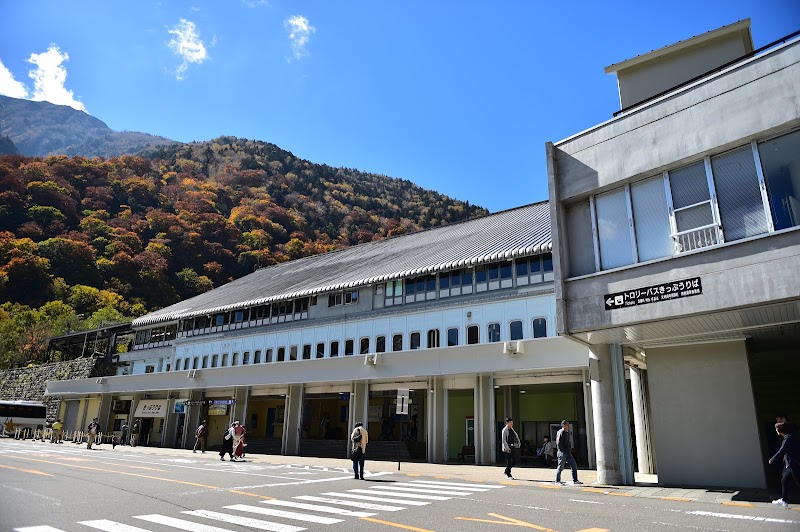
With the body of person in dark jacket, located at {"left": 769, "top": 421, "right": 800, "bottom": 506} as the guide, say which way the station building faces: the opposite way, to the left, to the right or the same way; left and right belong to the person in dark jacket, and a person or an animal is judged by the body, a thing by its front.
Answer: to the left

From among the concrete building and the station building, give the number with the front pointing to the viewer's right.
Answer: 0

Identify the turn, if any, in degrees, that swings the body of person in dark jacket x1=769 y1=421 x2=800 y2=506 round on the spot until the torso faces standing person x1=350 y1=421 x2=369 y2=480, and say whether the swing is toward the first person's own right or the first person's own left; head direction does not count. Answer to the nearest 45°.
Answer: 0° — they already face them

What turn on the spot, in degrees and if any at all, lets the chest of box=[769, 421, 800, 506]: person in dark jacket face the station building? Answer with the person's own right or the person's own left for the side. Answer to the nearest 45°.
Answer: approximately 45° to the person's own right

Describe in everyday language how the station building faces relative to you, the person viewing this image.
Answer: facing the viewer and to the left of the viewer

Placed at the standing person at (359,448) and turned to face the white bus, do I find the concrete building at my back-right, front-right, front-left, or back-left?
back-right

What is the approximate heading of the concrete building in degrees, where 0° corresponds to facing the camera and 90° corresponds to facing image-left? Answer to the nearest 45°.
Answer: approximately 45°

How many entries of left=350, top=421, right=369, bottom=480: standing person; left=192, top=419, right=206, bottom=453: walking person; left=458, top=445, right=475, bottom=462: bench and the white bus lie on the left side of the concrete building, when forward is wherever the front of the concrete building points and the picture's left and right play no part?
0

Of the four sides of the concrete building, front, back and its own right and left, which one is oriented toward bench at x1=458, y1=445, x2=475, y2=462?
right

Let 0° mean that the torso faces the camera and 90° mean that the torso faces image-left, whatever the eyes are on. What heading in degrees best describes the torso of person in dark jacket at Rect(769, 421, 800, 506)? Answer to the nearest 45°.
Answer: approximately 90°

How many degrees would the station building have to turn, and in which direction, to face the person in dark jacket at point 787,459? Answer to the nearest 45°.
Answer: approximately 45° to its left

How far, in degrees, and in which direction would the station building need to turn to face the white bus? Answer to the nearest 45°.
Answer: approximately 90° to its right

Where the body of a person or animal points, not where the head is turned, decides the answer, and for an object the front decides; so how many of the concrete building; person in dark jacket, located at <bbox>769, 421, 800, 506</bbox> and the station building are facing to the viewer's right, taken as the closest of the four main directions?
0

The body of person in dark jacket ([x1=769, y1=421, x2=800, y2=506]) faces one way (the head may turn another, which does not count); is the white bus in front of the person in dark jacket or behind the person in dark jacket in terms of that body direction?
in front

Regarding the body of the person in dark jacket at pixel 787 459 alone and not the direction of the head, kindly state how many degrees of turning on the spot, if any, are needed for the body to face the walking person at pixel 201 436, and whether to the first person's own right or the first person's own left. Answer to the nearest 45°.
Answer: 0° — they already face them

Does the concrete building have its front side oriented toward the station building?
no

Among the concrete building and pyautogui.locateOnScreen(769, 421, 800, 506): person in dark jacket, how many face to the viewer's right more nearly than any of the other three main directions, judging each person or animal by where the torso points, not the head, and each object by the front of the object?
0

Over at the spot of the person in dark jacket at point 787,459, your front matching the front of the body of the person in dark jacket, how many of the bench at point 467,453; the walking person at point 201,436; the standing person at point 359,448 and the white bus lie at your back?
0
